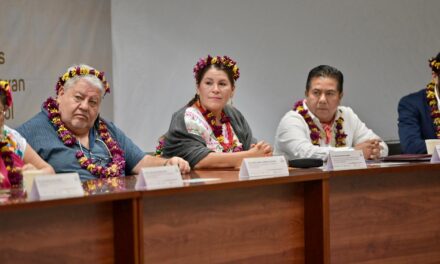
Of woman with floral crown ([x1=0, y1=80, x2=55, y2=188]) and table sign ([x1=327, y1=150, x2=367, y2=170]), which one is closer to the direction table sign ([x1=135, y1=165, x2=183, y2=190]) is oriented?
the table sign

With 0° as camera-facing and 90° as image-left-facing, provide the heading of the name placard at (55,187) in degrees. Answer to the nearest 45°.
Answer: approximately 315°

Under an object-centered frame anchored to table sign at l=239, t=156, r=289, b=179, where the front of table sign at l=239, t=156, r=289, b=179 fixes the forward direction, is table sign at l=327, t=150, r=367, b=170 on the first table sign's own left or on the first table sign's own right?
on the first table sign's own left

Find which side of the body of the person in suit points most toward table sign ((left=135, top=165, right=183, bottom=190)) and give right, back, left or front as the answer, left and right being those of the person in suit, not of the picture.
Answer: right

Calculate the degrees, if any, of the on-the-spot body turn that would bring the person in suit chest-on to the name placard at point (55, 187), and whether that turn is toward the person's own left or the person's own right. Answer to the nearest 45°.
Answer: approximately 90° to the person's own right
